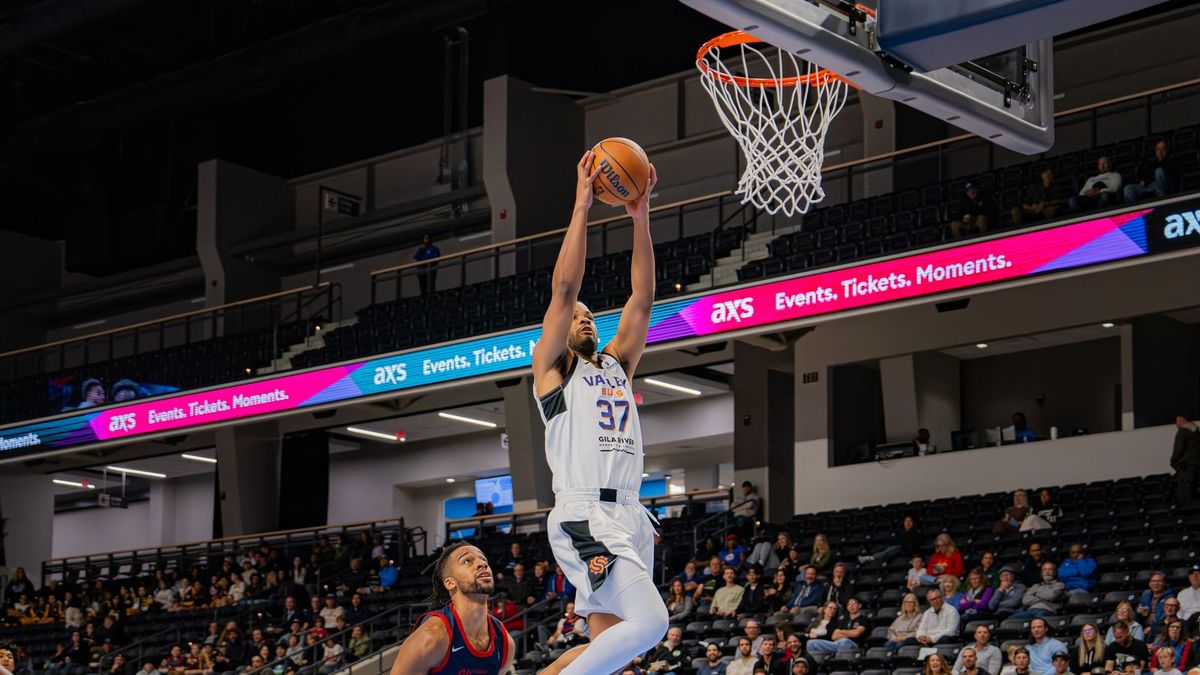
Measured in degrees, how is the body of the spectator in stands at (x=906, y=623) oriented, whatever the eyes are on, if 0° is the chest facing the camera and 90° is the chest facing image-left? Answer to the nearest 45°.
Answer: approximately 45°

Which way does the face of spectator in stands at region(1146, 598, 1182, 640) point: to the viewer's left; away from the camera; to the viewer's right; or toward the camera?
toward the camera

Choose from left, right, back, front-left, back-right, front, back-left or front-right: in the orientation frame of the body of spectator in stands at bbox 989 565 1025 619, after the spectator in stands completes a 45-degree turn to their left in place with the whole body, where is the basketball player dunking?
front

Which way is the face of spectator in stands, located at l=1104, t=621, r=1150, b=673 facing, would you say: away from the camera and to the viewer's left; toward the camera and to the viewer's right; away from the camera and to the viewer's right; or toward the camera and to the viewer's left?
toward the camera and to the viewer's left

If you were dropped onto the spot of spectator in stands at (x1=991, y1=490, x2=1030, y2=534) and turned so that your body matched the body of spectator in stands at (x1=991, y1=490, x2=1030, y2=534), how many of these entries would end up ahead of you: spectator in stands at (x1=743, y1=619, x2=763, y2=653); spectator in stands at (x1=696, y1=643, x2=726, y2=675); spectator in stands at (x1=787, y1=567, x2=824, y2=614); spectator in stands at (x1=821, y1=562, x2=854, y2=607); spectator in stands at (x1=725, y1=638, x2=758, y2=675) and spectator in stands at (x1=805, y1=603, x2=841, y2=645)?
6

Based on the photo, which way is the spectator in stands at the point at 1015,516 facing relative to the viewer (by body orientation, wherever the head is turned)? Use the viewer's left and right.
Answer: facing the viewer and to the left of the viewer

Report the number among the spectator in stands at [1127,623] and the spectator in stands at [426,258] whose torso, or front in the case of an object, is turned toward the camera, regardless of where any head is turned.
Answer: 2

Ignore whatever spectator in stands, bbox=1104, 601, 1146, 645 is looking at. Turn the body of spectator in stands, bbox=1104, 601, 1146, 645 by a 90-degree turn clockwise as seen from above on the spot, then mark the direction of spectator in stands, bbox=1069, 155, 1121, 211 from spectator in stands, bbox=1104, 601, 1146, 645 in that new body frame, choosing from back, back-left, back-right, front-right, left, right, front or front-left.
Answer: right

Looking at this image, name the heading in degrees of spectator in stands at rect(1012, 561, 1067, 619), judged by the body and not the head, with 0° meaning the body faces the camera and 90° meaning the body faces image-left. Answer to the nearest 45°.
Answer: approximately 45°

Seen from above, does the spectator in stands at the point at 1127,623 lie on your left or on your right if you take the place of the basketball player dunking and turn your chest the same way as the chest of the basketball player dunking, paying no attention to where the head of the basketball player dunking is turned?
on your left

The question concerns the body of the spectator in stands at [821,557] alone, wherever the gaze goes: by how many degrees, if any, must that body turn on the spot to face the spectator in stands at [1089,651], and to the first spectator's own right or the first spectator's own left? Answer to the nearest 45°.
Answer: approximately 90° to the first spectator's own left

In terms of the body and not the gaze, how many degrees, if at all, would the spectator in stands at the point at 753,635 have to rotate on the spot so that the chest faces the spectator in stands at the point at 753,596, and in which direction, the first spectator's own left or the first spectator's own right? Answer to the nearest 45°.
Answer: approximately 135° to the first spectator's own right

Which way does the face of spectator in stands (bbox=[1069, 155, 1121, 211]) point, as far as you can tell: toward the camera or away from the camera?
toward the camera

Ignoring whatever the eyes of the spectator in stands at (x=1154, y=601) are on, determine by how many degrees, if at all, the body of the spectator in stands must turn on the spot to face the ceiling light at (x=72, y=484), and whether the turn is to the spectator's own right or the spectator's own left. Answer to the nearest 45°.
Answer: approximately 90° to the spectator's own right
